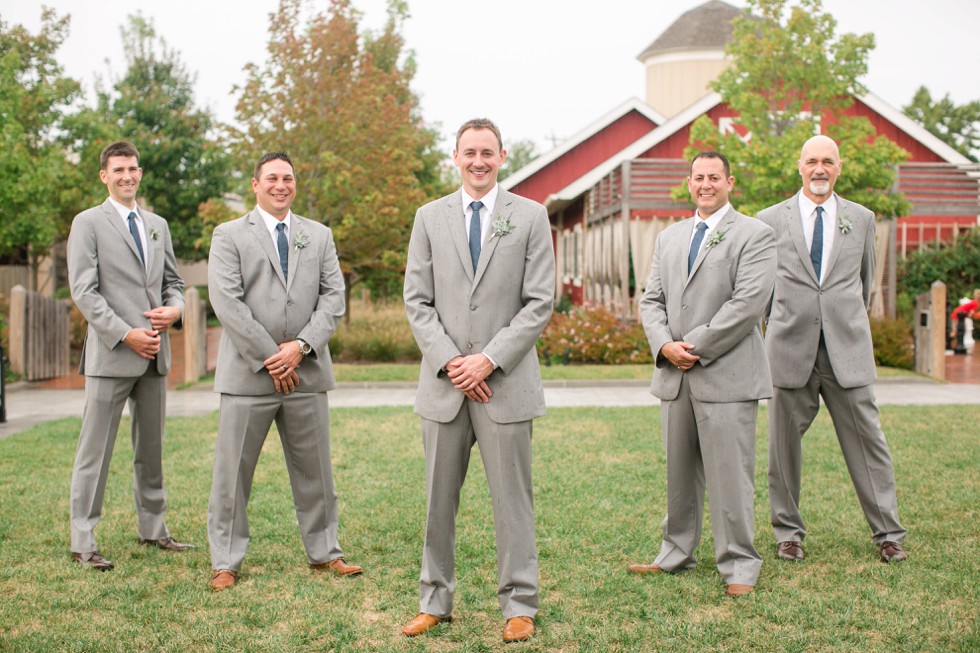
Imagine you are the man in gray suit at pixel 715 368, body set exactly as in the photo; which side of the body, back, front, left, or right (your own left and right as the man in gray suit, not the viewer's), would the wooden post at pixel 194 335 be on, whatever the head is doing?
right

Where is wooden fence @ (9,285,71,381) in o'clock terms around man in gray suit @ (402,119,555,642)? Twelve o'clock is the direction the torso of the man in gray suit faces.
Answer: The wooden fence is roughly at 5 o'clock from the man in gray suit.

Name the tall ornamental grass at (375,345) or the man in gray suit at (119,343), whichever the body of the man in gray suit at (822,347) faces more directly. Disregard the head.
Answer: the man in gray suit

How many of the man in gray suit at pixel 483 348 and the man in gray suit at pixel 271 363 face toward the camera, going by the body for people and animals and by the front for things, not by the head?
2

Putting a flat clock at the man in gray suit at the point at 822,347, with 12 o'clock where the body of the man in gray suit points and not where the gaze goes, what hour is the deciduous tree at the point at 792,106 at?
The deciduous tree is roughly at 6 o'clock from the man in gray suit.

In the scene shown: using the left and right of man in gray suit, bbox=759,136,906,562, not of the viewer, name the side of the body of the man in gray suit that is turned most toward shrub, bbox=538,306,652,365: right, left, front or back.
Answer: back

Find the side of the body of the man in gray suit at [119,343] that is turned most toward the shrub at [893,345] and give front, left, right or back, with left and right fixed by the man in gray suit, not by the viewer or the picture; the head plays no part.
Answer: left

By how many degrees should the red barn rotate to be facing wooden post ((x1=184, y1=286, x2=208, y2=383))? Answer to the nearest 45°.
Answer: approximately 45° to its right

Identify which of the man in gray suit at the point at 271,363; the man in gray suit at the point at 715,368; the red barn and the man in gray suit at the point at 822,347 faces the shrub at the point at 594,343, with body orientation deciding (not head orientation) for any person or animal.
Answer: the red barn

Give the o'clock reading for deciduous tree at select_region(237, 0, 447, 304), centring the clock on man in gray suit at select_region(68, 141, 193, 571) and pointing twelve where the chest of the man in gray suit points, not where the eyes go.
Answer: The deciduous tree is roughly at 8 o'clock from the man in gray suit.
